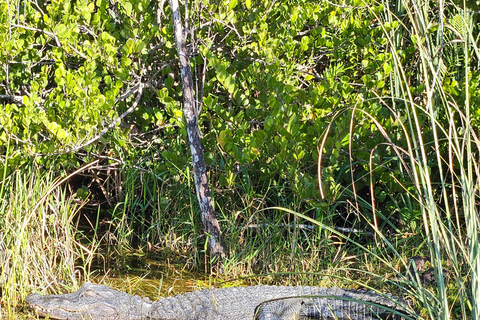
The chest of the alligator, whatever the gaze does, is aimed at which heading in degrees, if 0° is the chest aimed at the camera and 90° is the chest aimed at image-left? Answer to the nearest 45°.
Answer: approximately 90°
